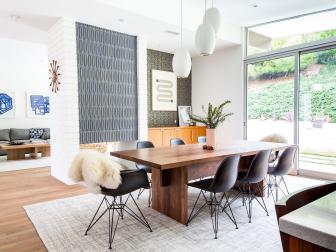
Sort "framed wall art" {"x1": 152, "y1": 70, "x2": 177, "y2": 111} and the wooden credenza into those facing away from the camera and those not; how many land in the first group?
0

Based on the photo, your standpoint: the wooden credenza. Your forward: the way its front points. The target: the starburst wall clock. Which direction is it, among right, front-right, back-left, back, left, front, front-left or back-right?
right

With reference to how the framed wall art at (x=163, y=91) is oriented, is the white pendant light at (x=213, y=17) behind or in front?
in front

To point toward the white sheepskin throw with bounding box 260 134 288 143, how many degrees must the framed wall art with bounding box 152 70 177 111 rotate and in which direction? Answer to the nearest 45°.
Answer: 0° — it already faces it

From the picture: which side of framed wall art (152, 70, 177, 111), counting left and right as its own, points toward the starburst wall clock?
right

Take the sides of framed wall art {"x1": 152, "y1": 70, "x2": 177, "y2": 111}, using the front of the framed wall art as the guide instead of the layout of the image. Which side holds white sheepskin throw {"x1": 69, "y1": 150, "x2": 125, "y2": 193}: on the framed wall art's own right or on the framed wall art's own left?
on the framed wall art's own right

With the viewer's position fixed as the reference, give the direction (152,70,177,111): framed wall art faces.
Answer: facing the viewer and to the right of the viewer

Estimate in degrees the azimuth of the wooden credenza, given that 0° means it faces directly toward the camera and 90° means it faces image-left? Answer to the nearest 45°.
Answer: approximately 315°

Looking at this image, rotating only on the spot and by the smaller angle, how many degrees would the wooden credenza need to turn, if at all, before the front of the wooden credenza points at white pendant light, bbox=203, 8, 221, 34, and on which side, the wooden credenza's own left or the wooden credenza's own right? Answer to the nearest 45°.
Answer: approximately 45° to the wooden credenza's own right

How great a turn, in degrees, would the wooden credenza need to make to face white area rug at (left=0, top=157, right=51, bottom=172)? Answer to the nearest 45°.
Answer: approximately 135° to its right

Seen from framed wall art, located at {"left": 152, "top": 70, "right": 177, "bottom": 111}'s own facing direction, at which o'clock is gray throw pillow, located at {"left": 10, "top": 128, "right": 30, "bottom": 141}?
The gray throw pillow is roughly at 5 o'clock from the framed wall art.

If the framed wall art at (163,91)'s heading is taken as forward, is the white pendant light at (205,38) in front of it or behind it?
in front
